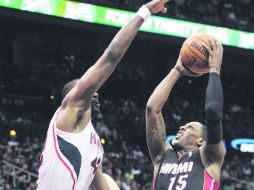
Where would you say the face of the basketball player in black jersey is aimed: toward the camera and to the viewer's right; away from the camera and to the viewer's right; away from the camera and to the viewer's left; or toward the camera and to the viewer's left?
toward the camera and to the viewer's left

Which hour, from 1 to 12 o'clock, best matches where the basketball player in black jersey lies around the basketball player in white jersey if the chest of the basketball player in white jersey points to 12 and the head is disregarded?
The basketball player in black jersey is roughly at 11 o'clock from the basketball player in white jersey.

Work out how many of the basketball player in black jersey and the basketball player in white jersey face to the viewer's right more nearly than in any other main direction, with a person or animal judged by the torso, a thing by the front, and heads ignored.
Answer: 1

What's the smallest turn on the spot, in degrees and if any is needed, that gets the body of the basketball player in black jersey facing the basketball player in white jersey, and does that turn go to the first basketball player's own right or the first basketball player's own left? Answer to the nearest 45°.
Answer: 0° — they already face them

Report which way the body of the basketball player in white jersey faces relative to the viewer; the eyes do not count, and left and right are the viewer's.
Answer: facing to the right of the viewer

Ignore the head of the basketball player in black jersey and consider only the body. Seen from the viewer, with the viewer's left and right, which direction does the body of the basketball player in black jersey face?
facing the viewer and to the left of the viewer
